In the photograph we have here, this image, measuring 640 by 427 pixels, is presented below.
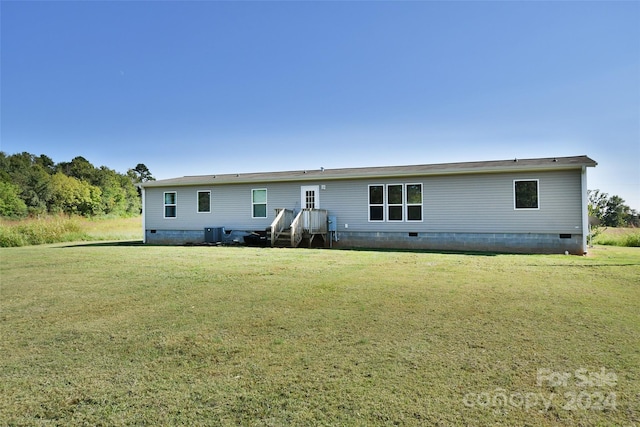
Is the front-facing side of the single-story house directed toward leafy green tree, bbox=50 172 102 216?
no

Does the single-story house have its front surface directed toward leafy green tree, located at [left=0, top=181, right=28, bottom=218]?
no
